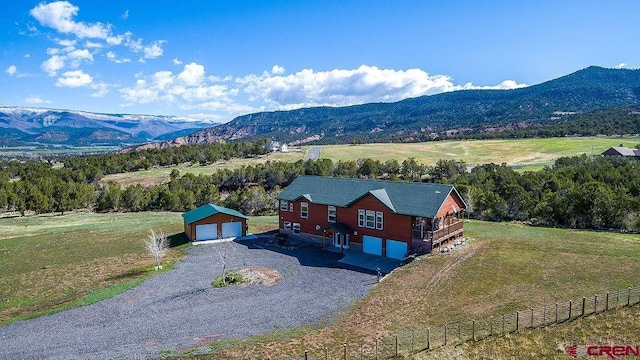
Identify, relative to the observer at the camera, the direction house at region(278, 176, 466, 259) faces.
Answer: facing the viewer and to the left of the viewer

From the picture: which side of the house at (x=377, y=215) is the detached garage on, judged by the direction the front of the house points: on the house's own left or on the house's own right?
on the house's own right

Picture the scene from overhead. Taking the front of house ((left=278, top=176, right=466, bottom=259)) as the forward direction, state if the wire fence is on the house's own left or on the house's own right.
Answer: on the house's own left

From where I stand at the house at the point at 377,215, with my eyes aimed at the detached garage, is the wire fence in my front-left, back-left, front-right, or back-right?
back-left
